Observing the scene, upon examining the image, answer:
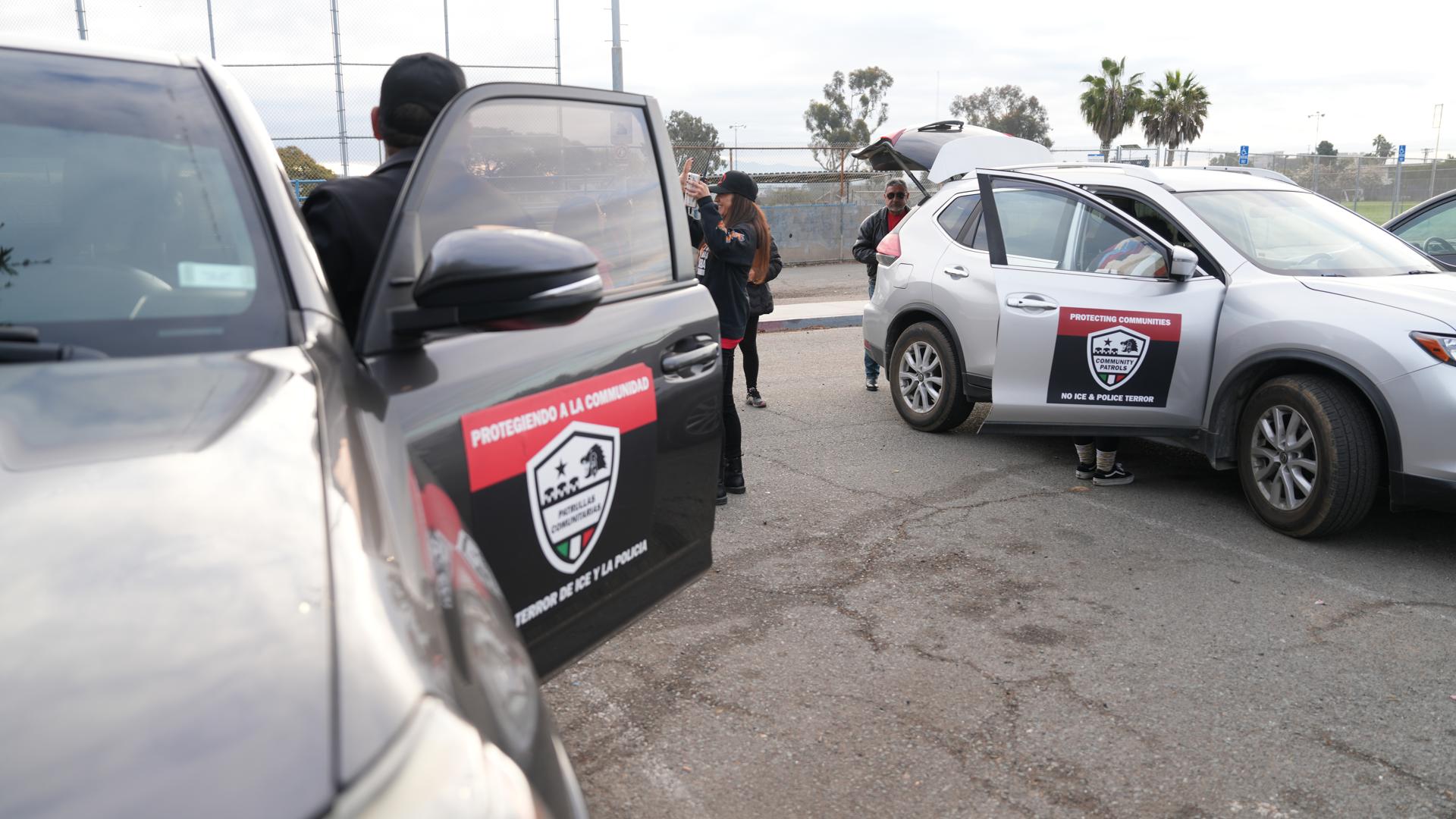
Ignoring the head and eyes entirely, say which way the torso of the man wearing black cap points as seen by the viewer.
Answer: away from the camera

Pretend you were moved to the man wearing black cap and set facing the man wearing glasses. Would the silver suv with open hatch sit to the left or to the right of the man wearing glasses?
right

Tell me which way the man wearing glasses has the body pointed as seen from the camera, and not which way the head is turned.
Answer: toward the camera

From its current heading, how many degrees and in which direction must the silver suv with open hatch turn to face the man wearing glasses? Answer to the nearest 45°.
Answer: approximately 180°

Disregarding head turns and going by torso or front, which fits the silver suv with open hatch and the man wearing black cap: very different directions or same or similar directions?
very different directions

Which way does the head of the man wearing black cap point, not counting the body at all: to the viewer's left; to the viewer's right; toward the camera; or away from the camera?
away from the camera

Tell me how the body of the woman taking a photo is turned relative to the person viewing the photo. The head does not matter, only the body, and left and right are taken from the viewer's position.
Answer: facing to the left of the viewer

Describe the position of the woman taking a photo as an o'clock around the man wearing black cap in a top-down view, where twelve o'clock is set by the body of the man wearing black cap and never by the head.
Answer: The woman taking a photo is roughly at 1 o'clock from the man wearing black cap.

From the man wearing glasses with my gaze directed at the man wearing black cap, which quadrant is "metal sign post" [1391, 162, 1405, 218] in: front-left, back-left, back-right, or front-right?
back-left

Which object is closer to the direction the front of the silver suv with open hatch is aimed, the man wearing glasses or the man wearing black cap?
the man wearing black cap

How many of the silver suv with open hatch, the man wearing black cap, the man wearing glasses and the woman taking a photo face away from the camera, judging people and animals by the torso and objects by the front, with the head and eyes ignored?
1

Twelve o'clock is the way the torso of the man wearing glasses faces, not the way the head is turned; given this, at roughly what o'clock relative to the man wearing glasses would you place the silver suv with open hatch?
The silver suv with open hatch is roughly at 11 o'clock from the man wearing glasses.

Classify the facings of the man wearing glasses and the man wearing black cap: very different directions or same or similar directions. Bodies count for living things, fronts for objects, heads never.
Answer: very different directions

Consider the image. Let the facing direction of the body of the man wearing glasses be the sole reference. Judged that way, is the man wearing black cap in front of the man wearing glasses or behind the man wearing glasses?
in front

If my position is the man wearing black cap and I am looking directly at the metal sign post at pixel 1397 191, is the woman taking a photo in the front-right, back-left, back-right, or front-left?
front-left

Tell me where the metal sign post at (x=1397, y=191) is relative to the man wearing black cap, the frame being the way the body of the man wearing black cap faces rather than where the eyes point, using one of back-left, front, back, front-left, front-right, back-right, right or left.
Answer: front-right
